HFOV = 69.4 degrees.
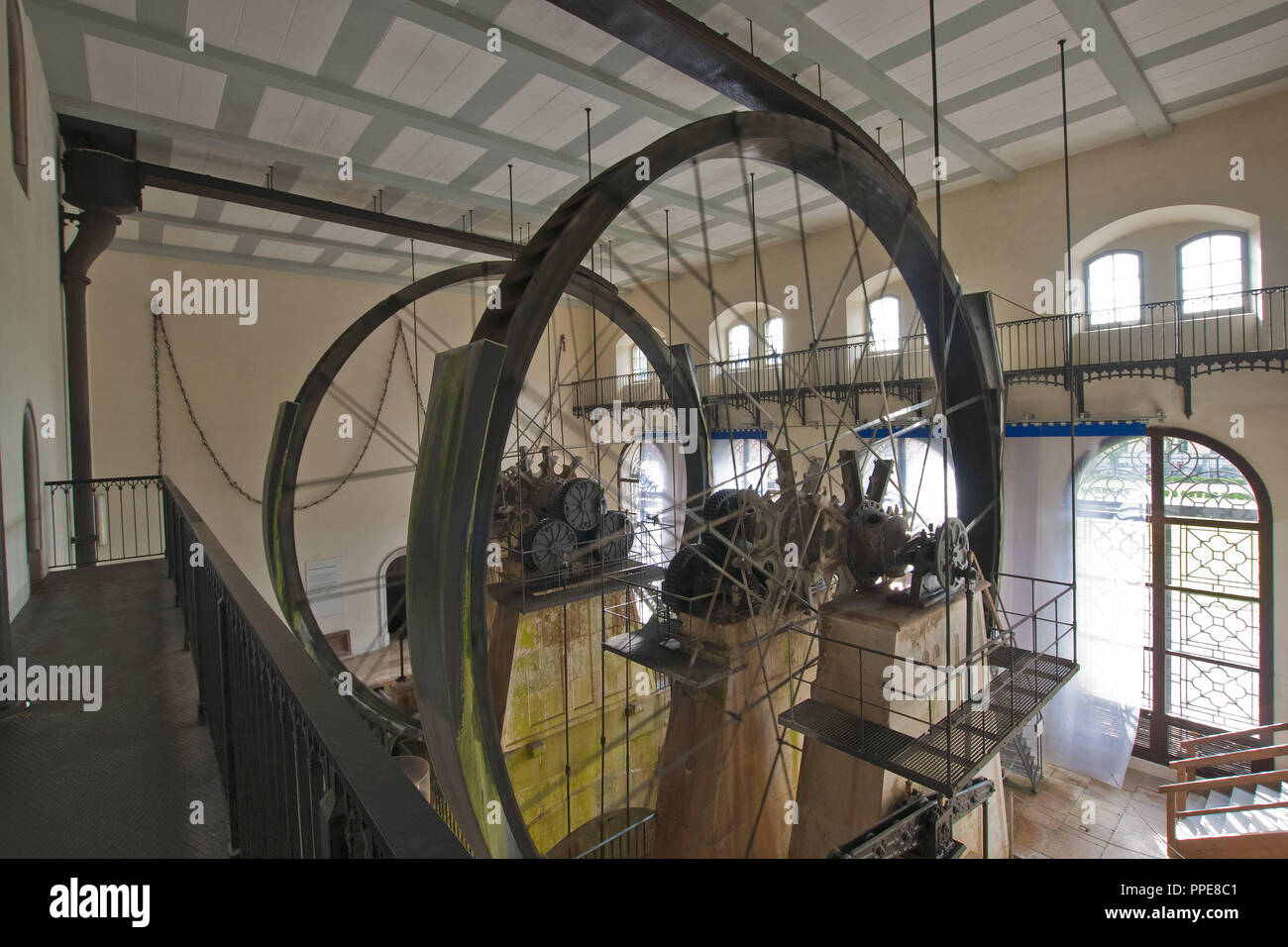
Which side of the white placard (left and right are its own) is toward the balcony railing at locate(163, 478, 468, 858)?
front

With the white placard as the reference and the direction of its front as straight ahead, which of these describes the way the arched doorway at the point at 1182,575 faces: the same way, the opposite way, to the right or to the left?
to the right

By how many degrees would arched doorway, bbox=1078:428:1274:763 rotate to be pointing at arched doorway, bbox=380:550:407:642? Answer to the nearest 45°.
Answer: approximately 45° to its right

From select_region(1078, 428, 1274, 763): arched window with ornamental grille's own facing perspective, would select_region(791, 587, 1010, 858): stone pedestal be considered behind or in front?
in front

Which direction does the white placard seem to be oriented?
toward the camera

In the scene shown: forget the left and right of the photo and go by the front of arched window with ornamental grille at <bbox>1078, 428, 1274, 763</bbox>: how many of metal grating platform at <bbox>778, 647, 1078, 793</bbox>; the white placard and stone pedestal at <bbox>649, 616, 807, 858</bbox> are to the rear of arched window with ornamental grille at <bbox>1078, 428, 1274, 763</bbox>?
0

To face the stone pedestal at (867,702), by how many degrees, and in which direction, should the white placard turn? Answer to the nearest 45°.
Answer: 0° — it already faces it

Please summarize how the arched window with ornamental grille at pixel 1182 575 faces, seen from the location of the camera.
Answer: facing the viewer and to the left of the viewer

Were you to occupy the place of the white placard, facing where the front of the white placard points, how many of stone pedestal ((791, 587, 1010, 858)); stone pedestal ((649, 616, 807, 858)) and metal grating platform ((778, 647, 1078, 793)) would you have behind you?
0

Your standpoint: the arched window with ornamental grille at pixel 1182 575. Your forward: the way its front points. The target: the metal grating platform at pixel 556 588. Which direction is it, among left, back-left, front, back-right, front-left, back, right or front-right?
front
